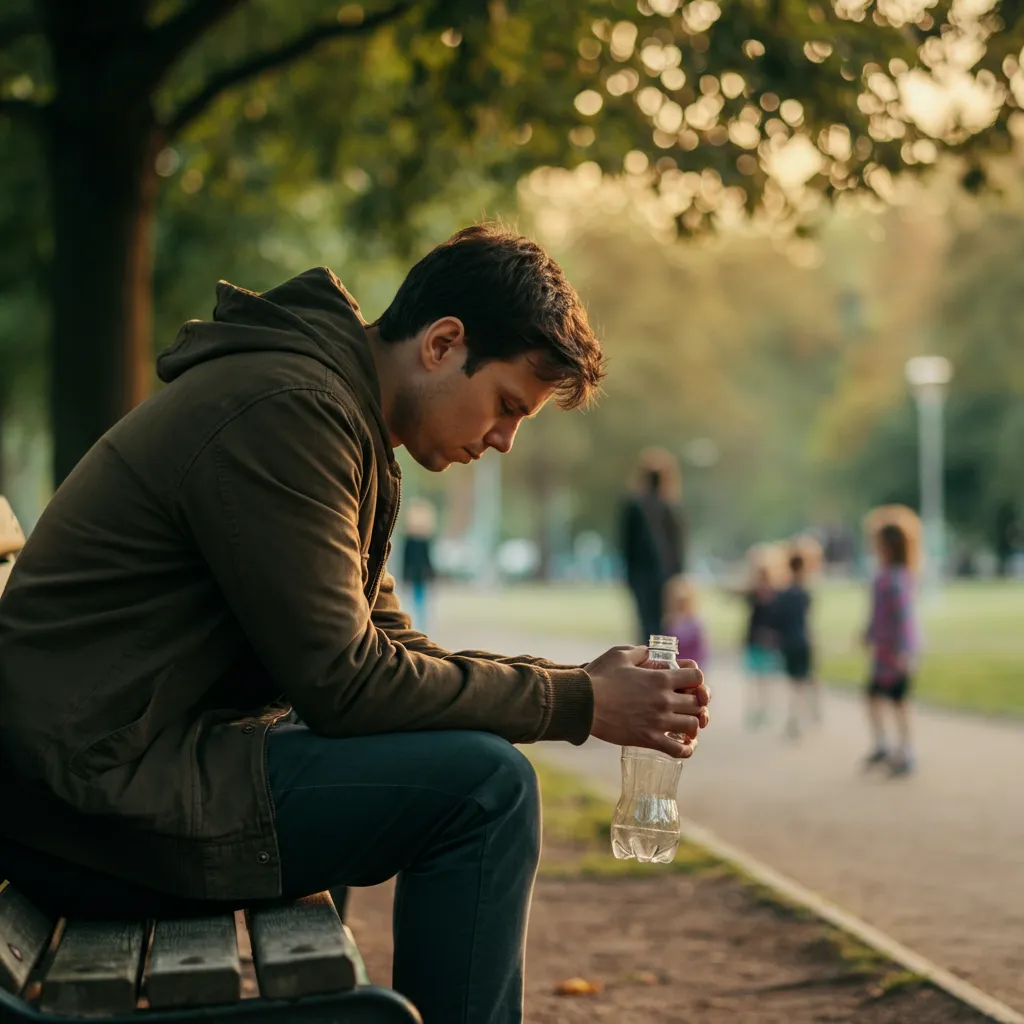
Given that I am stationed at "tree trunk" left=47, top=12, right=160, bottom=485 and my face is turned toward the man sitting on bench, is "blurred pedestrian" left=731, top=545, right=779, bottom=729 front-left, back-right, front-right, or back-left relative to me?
back-left

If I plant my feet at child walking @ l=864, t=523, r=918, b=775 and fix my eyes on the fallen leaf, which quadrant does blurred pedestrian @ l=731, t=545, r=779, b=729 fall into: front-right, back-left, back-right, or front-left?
back-right

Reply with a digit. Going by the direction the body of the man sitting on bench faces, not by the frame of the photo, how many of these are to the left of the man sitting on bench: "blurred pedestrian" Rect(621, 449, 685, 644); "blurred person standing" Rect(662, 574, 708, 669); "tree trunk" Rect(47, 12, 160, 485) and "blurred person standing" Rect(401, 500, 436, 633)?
4

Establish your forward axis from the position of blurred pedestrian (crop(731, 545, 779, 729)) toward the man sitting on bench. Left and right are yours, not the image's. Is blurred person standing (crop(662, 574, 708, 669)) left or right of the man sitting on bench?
right

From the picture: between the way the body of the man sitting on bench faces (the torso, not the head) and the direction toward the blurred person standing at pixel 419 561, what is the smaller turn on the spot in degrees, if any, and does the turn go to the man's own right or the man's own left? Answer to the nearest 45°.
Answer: approximately 90° to the man's own left

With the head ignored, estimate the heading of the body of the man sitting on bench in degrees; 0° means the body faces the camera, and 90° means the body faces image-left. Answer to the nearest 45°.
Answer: approximately 270°

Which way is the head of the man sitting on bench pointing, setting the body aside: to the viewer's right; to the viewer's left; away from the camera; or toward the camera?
to the viewer's right

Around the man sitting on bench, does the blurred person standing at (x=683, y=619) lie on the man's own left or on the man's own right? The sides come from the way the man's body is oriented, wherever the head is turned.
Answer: on the man's own left
